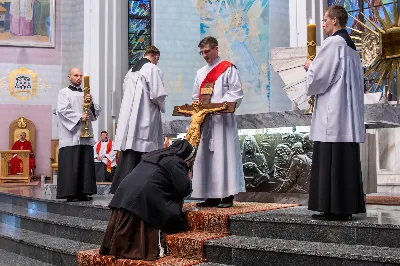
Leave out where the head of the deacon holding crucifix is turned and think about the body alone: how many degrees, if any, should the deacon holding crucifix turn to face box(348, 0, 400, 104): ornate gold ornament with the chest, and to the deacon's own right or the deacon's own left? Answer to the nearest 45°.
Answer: approximately 180°

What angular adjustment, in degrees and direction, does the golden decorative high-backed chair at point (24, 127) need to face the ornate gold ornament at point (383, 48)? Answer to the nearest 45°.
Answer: approximately 45° to its left

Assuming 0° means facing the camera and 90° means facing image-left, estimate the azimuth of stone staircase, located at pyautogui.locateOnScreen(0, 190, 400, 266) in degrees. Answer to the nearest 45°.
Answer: approximately 0°

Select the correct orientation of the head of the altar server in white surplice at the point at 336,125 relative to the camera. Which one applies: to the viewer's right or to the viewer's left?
to the viewer's left

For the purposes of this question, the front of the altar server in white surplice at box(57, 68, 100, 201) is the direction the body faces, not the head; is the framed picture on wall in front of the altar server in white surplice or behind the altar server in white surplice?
behind

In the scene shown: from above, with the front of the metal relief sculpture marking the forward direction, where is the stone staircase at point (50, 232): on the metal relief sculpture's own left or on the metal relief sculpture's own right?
on the metal relief sculpture's own right

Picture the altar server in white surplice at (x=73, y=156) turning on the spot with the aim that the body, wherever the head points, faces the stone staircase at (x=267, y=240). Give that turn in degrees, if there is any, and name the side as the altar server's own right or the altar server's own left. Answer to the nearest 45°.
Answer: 0° — they already face it

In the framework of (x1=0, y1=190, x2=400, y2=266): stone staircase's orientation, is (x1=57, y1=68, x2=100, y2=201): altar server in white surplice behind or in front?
behind

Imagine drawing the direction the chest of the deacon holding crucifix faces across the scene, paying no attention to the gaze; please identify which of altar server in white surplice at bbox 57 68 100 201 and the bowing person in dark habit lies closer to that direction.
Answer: the bowing person in dark habit

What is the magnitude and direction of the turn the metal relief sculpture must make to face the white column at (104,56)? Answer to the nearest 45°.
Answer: approximately 135° to its right

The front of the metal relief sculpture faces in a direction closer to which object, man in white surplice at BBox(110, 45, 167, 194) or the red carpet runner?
the red carpet runner
